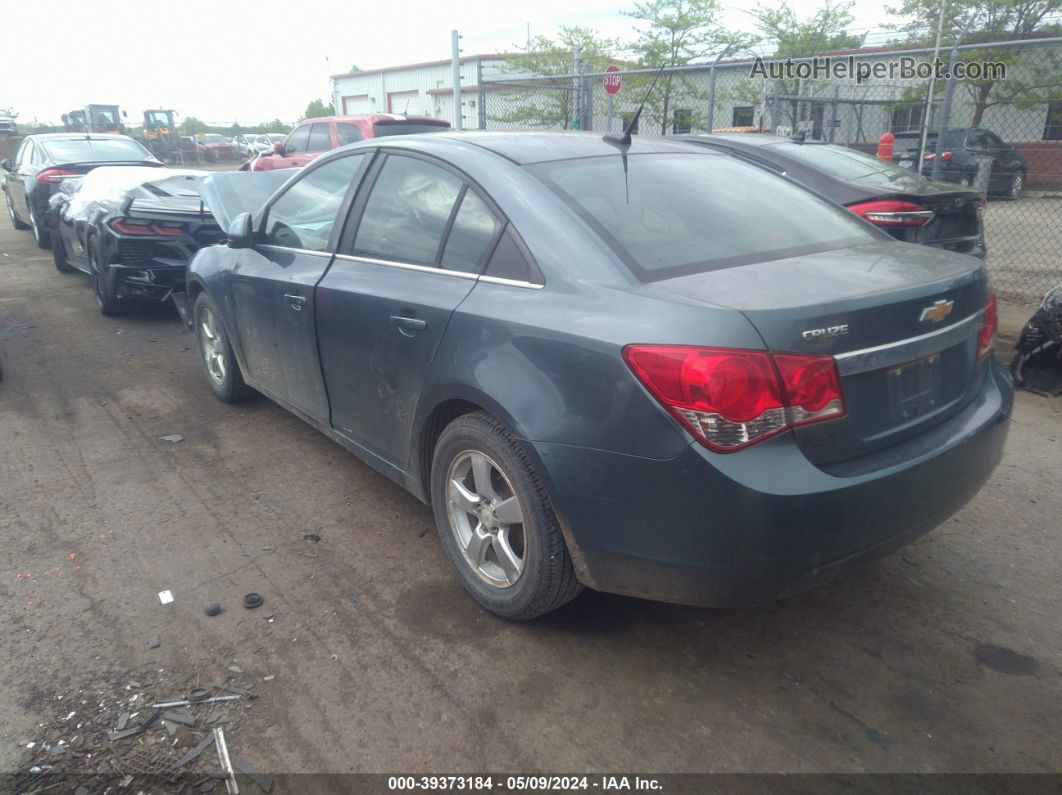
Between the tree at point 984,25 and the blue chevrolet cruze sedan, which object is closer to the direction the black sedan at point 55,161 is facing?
the tree

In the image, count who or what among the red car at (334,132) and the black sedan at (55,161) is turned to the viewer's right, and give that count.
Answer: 0

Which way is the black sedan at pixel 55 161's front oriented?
away from the camera

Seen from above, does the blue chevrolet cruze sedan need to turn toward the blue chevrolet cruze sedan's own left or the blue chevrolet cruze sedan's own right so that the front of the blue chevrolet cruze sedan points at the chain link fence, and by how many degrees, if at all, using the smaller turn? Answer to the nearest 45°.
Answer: approximately 45° to the blue chevrolet cruze sedan's own right

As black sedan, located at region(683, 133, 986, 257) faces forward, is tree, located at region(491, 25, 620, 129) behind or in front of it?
in front

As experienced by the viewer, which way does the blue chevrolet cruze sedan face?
facing away from the viewer and to the left of the viewer

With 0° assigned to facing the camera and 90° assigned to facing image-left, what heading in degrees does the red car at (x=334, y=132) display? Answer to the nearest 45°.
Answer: approximately 135°

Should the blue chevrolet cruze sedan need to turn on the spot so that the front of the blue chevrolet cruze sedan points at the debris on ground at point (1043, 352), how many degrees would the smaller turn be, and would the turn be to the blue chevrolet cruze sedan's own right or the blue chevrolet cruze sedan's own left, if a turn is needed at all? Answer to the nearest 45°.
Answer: approximately 90° to the blue chevrolet cruze sedan's own right

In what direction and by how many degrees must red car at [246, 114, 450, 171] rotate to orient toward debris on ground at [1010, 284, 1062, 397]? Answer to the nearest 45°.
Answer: approximately 180°

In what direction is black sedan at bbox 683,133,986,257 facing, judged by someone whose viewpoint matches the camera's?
facing away from the viewer and to the left of the viewer

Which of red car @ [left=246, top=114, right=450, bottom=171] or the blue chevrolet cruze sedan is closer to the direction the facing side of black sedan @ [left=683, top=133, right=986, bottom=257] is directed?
the red car

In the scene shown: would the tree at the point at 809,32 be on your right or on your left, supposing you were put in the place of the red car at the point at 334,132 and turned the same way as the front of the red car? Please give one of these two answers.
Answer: on your right
